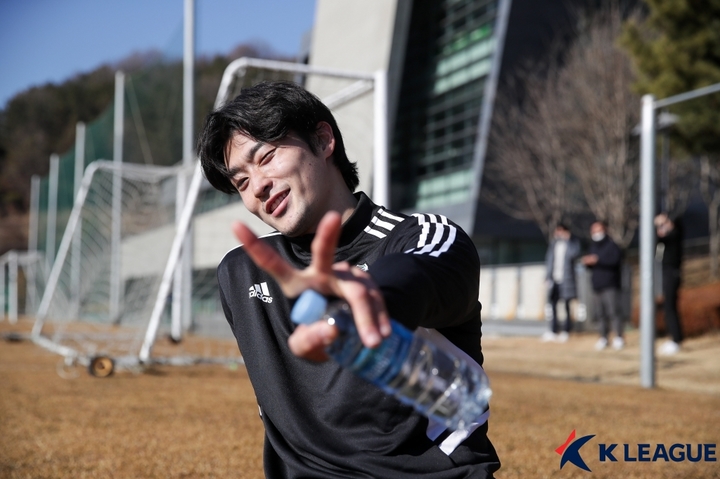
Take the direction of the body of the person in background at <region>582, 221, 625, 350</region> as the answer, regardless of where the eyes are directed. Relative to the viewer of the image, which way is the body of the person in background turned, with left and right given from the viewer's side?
facing the viewer and to the left of the viewer

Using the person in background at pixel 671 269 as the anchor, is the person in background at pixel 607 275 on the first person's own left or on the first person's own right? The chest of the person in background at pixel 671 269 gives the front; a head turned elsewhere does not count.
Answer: on the first person's own right

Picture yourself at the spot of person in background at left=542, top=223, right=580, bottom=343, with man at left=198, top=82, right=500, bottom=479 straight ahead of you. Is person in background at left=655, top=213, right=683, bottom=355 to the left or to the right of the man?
left

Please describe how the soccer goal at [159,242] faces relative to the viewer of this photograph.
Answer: facing to the right of the viewer

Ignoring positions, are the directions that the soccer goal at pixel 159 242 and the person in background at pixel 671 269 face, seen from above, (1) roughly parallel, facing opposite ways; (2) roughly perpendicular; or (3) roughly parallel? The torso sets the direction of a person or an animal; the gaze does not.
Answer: roughly parallel, facing opposite ways

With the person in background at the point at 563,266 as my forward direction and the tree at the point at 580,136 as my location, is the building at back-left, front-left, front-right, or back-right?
back-right

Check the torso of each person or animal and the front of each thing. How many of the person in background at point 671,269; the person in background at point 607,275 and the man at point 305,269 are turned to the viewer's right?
0

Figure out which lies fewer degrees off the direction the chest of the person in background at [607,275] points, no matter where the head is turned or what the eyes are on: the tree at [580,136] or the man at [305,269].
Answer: the man

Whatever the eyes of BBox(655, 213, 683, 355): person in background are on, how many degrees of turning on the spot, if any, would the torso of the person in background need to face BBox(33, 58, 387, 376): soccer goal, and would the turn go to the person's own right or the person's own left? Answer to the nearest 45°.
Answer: approximately 45° to the person's own right

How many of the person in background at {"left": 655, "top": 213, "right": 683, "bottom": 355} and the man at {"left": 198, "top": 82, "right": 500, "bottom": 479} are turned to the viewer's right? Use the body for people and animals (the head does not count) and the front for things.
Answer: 0

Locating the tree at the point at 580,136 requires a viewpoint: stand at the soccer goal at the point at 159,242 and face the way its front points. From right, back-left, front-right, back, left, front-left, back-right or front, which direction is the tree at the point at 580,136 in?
front-left

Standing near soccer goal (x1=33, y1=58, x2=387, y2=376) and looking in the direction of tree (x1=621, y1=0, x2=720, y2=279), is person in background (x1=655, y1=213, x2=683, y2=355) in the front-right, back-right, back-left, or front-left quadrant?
front-right

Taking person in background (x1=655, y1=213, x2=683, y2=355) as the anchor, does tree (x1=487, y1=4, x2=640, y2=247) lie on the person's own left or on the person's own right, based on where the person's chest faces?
on the person's own right

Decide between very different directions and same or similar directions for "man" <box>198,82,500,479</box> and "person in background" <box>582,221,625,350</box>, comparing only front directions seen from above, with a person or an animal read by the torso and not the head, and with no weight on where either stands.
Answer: same or similar directions

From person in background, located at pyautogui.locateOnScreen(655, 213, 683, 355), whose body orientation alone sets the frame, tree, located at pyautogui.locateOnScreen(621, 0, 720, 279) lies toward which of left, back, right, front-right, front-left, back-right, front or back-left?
back-right

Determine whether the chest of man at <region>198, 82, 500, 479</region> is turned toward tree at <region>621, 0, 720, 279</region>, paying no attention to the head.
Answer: no
